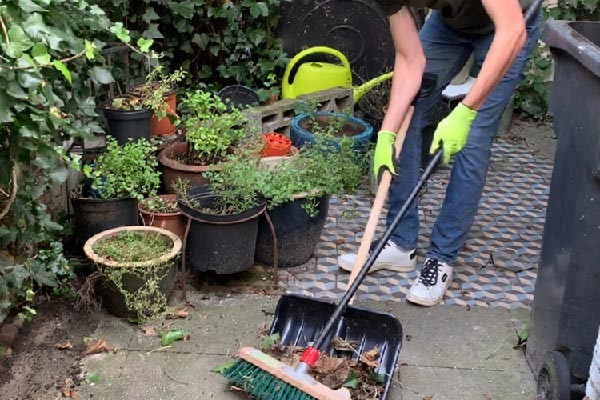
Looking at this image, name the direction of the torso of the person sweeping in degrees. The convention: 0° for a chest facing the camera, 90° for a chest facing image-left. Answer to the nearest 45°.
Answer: approximately 45°

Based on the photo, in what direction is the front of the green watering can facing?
to the viewer's right

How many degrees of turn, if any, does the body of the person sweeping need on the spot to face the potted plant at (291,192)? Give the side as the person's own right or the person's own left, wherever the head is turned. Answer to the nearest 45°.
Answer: approximately 45° to the person's own right

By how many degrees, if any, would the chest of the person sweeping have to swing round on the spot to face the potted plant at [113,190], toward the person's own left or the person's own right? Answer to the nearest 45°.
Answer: approximately 45° to the person's own right

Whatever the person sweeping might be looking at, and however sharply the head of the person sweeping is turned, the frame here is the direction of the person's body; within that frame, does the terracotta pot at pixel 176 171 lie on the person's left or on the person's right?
on the person's right

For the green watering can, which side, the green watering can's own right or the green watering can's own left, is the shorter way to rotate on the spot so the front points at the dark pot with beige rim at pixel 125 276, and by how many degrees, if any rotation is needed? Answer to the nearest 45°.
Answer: approximately 90° to the green watering can's own right

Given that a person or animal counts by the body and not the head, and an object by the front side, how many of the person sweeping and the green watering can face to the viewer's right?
1

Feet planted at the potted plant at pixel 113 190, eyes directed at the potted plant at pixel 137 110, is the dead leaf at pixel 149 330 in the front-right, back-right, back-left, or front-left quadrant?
back-right

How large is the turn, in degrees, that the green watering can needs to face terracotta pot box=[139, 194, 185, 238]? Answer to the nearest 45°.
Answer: approximately 90° to its right

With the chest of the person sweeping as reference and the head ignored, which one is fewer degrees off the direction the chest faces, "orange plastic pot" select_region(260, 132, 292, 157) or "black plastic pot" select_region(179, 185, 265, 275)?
the black plastic pot

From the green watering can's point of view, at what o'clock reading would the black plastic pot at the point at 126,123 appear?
The black plastic pot is roughly at 4 o'clock from the green watering can.

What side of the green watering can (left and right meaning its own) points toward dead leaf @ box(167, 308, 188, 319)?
right

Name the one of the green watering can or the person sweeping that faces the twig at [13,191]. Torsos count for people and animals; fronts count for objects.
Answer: the person sweeping
